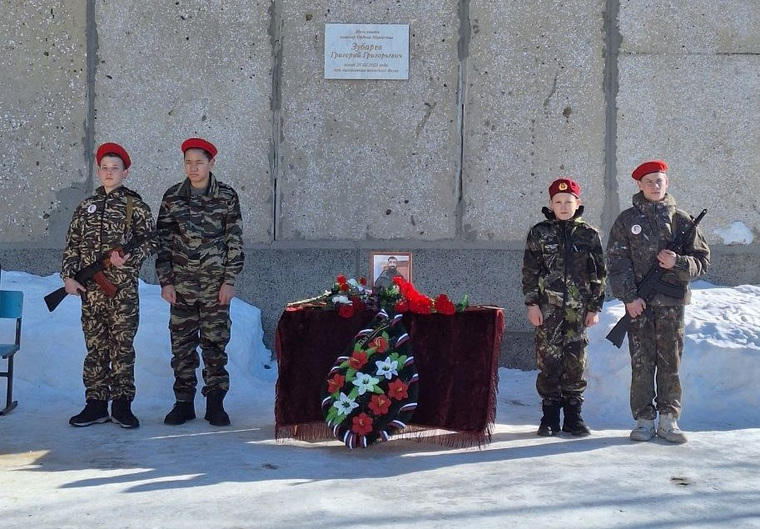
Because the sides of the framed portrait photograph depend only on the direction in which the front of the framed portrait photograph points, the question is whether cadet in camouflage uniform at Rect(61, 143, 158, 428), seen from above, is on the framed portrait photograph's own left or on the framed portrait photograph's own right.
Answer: on the framed portrait photograph's own right

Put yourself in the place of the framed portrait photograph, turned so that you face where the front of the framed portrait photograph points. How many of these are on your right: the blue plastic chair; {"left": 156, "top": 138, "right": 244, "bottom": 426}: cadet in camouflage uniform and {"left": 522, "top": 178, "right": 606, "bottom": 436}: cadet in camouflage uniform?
2

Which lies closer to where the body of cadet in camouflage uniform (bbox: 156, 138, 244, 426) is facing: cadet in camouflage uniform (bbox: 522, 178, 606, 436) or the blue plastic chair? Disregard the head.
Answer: the cadet in camouflage uniform

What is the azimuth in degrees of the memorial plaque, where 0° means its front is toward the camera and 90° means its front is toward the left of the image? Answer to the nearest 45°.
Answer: approximately 0°

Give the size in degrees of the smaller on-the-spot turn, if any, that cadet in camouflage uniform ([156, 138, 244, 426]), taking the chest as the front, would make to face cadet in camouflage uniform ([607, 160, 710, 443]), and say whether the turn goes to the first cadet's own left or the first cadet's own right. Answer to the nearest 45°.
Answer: approximately 90° to the first cadet's own left

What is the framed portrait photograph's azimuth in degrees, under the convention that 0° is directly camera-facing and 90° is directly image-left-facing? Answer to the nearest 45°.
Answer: approximately 0°
